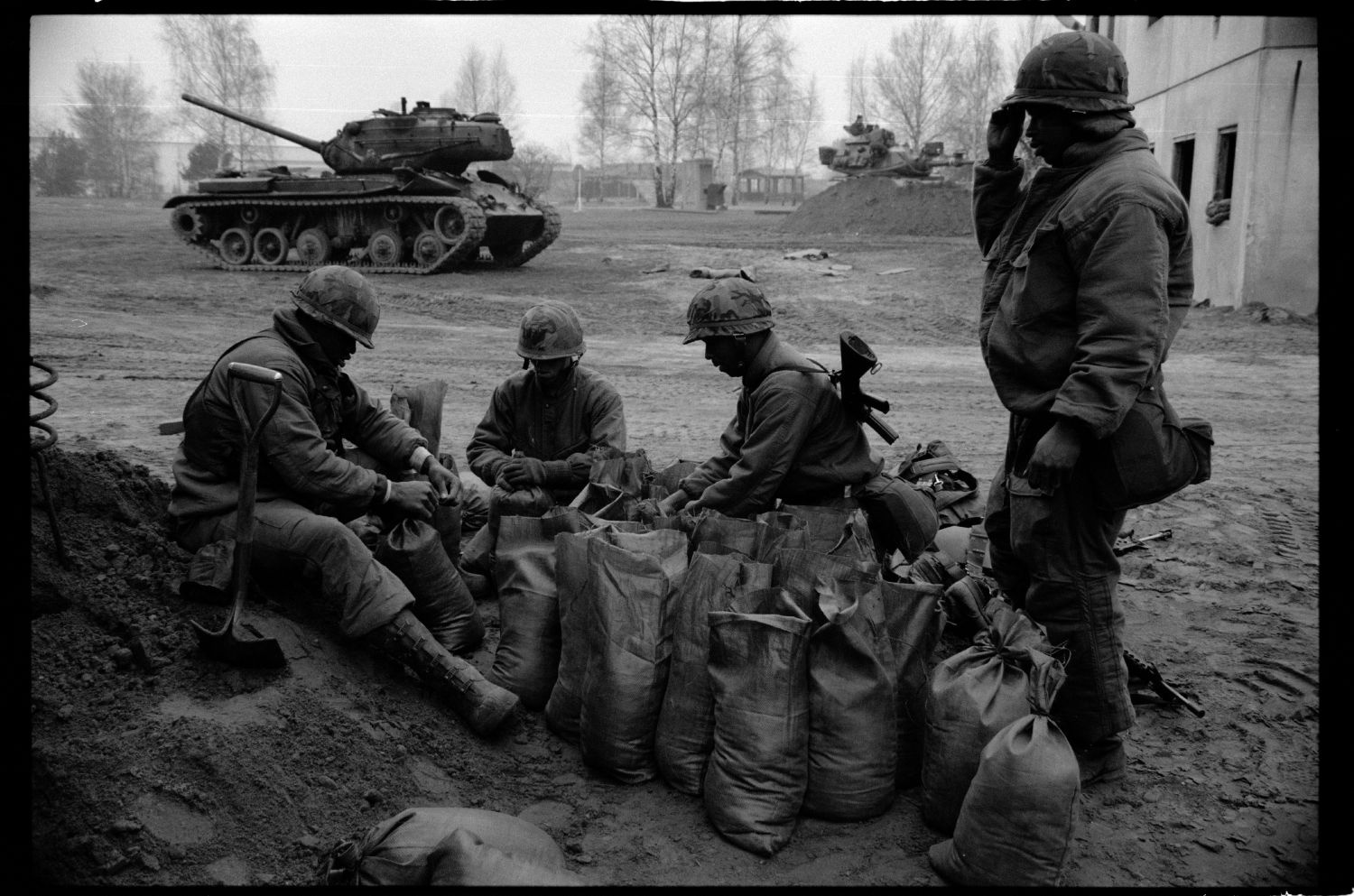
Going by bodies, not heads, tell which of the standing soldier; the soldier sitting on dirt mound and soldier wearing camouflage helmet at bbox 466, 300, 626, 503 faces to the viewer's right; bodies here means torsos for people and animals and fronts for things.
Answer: the soldier sitting on dirt mound

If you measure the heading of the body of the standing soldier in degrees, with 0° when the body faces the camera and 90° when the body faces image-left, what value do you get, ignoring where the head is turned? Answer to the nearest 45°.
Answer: approximately 45°

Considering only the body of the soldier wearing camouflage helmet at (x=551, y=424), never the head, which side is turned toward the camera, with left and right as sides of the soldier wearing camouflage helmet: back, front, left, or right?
front

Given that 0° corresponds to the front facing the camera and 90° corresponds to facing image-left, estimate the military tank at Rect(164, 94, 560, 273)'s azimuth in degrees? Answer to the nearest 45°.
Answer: approximately 315°

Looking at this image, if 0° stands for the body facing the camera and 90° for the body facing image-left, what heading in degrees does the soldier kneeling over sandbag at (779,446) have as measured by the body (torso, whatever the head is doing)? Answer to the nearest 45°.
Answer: approximately 90°

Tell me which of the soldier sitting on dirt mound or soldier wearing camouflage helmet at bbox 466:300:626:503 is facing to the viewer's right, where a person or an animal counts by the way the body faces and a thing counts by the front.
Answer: the soldier sitting on dirt mound

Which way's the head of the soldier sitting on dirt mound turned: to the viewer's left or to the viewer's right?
to the viewer's right

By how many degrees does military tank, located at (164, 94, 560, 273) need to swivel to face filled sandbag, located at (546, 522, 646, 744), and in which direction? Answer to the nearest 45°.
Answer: approximately 45° to its right

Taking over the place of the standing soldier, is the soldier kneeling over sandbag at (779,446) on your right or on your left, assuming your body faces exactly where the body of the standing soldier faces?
on your right

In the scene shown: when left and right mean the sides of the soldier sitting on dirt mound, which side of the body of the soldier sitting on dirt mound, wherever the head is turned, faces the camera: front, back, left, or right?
right
